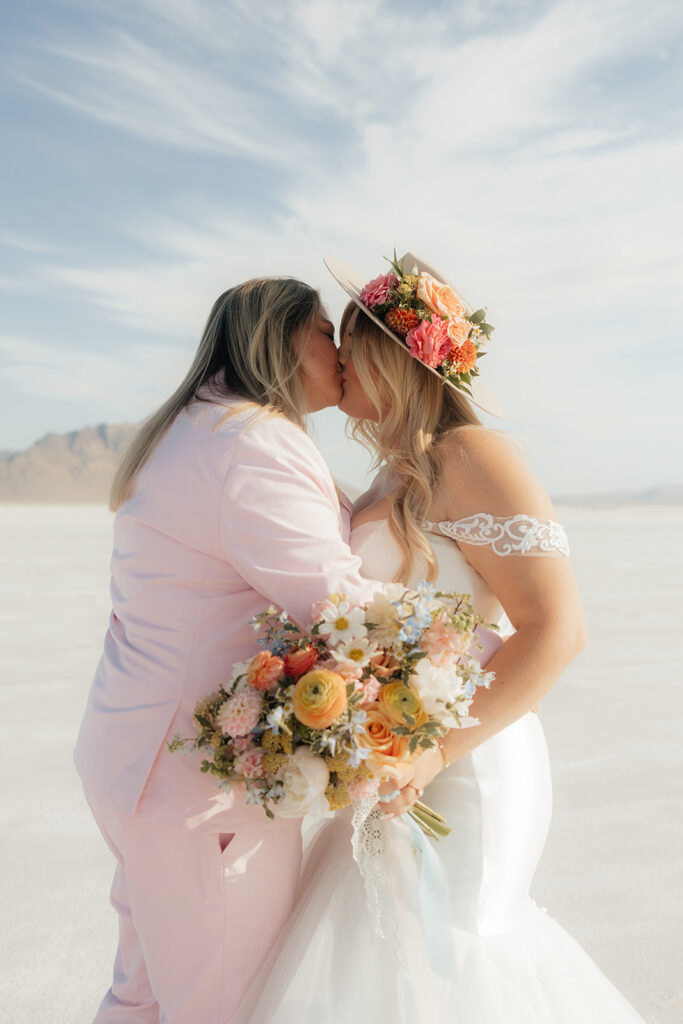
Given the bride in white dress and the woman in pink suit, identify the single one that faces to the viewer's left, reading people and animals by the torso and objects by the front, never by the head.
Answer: the bride in white dress

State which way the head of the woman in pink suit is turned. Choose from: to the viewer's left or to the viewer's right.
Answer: to the viewer's right

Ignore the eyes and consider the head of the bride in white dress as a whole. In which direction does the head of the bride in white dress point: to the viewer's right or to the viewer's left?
to the viewer's left

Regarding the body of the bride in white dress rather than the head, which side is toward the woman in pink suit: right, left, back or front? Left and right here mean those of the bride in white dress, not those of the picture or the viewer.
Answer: front

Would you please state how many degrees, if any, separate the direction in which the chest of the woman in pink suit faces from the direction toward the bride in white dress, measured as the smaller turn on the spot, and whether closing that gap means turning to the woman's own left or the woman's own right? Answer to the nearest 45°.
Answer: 0° — they already face them

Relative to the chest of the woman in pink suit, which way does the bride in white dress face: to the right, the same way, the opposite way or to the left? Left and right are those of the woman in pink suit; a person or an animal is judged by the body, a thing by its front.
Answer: the opposite way

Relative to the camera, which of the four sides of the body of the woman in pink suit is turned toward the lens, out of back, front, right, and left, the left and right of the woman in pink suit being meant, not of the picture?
right

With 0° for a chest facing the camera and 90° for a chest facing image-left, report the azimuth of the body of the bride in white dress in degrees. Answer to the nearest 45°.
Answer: approximately 90°
